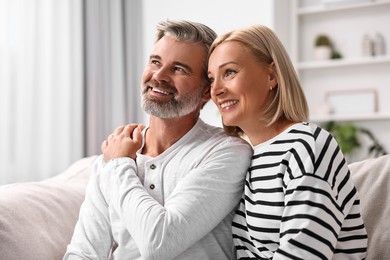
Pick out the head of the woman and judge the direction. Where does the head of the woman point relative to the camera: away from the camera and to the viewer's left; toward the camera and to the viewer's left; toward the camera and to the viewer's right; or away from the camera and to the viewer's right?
toward the camera and to the viewer's left

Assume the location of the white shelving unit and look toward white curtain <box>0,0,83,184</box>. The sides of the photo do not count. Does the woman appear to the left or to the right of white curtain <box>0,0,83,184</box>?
left

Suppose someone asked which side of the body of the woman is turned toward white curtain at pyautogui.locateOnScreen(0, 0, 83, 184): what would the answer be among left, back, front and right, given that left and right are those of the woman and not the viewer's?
right

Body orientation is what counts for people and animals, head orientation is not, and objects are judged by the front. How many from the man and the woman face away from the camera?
0

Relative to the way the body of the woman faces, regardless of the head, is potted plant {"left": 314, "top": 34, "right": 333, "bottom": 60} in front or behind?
behind

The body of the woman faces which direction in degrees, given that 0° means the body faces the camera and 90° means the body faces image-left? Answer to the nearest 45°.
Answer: approximately 45°
